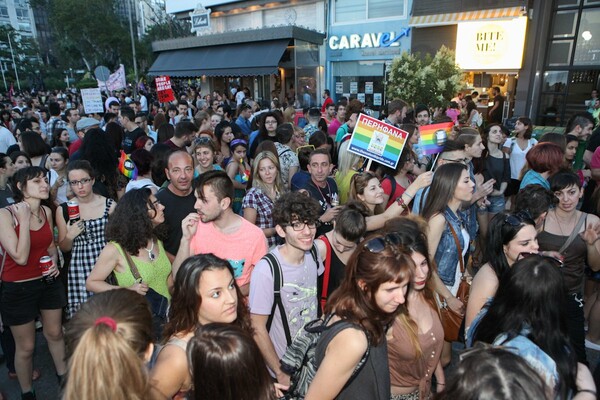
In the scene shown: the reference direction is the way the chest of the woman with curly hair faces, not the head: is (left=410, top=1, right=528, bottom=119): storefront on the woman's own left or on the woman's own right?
on the woman's own left

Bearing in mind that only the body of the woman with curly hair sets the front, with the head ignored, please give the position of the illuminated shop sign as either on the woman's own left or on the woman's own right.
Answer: on the woman's own left

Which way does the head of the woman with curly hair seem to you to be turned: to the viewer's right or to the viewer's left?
to the viewer's right

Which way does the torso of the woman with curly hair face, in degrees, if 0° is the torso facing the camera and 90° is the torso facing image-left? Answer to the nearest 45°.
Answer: approximately 315°

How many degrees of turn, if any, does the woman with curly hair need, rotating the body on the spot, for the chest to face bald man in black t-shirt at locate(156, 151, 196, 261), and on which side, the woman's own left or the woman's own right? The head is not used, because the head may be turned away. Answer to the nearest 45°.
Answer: approximately 90° to the woman's own left

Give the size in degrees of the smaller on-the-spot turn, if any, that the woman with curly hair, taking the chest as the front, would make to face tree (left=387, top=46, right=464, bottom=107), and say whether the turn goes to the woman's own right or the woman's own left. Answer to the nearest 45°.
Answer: approximately 90° to the woman's own left

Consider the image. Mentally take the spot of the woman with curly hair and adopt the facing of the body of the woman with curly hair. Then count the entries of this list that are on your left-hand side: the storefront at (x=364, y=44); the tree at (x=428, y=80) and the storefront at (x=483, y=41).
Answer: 3

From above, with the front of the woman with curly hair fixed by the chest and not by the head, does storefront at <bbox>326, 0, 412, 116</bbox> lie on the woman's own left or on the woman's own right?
on the woman's own left
